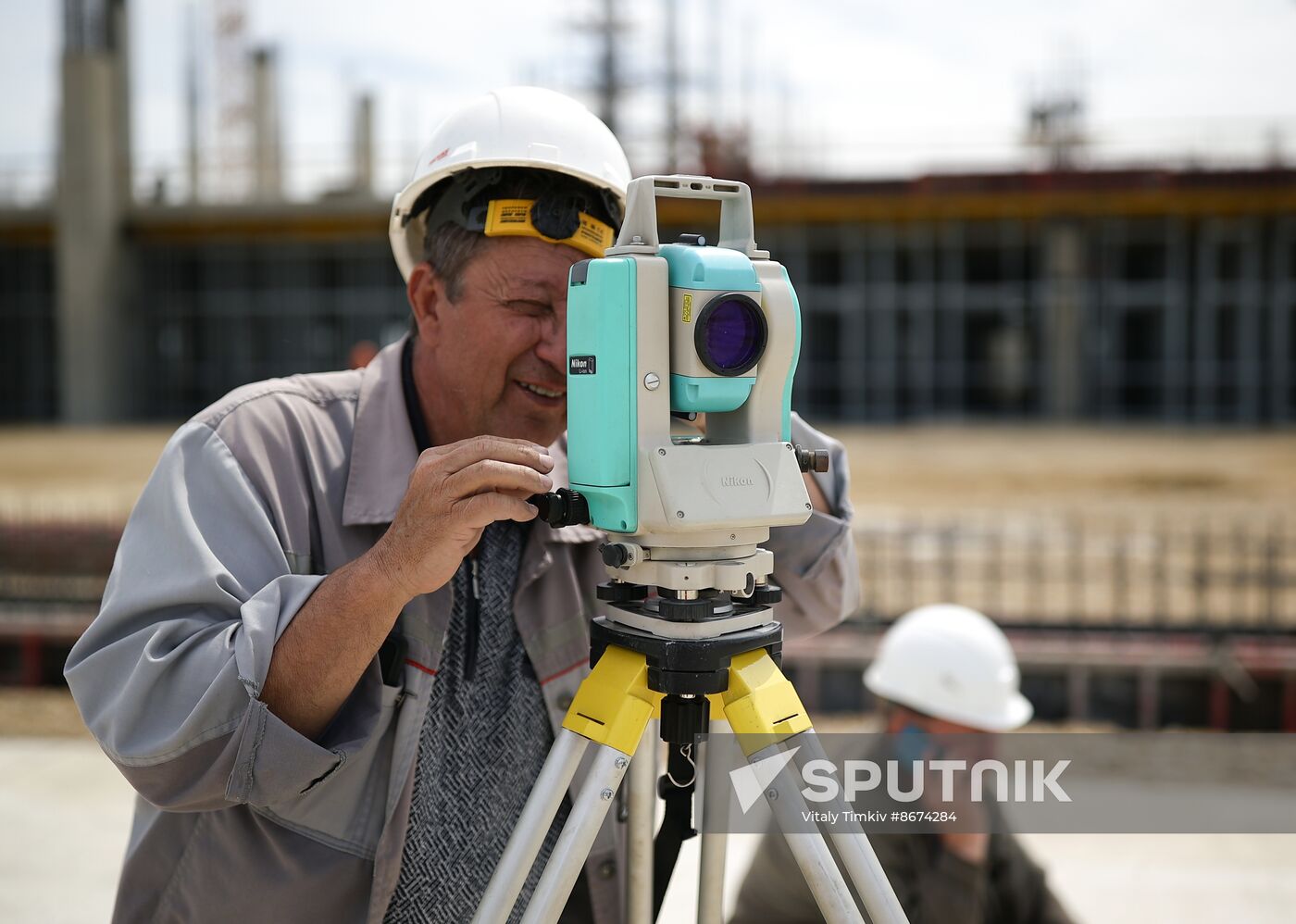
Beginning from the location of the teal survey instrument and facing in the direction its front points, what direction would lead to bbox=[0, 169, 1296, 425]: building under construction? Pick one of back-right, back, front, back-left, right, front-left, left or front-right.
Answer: back-left

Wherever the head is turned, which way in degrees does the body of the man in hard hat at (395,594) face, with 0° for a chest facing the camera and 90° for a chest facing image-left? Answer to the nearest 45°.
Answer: approximately 315°

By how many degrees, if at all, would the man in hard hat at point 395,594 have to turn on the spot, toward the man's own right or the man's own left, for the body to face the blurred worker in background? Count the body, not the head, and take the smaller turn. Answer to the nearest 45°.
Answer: approximately 90° to the man's own left

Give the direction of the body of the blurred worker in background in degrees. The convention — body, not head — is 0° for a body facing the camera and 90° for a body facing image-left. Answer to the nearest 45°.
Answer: approximately 315°

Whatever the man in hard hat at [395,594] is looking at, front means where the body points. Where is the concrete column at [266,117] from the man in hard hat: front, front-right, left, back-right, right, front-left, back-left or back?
back-left

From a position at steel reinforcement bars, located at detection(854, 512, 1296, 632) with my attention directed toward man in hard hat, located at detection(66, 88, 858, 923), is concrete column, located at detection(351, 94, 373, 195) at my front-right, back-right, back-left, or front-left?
back-right

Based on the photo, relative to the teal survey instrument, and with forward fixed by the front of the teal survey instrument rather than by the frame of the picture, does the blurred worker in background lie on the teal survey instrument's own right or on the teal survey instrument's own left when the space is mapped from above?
on the teal survey instrument's own left

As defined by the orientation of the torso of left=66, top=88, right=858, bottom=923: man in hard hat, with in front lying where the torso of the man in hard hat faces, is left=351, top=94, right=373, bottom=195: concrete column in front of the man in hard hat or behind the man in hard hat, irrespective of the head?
behind
